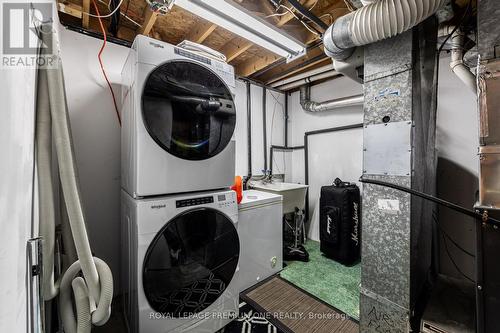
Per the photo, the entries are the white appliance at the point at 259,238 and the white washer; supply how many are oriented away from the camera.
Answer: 0

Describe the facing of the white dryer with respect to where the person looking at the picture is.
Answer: facing the viewer and to the right of the viewer

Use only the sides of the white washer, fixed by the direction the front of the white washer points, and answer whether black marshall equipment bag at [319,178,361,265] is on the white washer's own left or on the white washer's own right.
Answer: on the white washer's own left

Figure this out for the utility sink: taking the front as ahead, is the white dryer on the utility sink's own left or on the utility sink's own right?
on the utility sink's own right

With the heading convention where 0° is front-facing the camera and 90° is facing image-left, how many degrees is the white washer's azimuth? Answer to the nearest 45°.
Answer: approximately 315°

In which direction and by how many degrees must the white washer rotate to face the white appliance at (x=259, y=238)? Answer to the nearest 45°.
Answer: approximately 90° to its left

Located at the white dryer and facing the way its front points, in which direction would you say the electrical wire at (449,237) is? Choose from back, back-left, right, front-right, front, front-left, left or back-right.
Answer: front-left

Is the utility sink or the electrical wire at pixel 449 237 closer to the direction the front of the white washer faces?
the electrical wire
